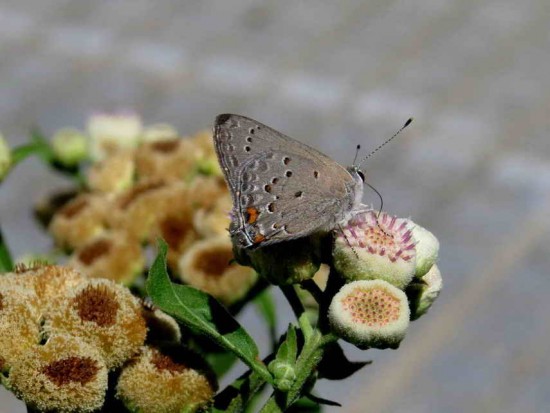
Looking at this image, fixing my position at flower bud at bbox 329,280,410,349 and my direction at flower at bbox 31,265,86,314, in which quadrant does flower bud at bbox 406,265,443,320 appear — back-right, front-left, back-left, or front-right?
back-right

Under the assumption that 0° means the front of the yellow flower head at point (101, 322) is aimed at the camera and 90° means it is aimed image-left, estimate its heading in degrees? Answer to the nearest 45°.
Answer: approximately 0°

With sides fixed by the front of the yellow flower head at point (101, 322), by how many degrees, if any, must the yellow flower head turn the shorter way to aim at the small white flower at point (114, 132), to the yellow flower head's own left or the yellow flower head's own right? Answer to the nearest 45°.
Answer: approximately 180°

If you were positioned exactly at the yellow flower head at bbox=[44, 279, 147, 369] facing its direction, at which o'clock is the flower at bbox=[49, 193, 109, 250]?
The flower is roughly at 6 o'clock from the yellow flower head.
